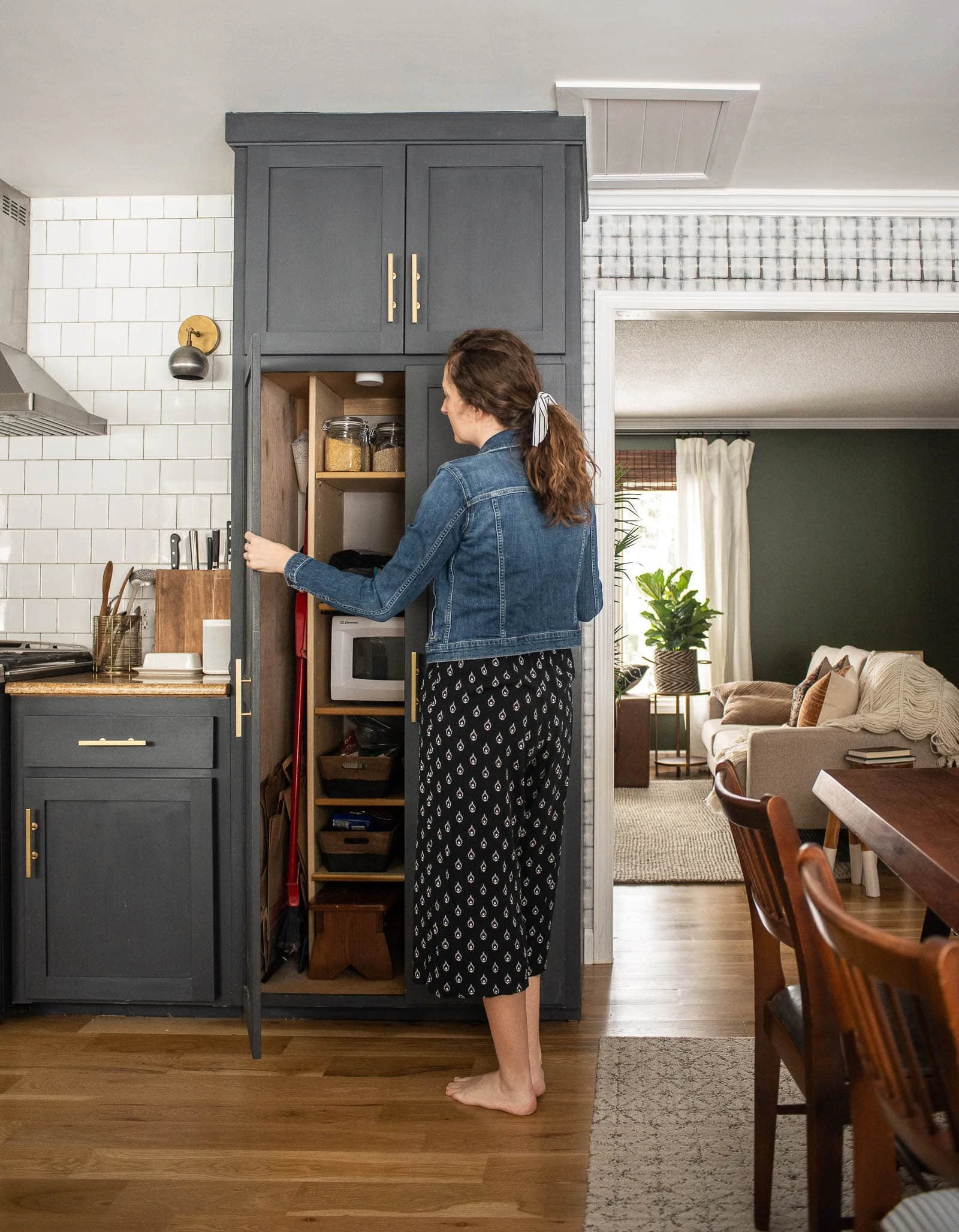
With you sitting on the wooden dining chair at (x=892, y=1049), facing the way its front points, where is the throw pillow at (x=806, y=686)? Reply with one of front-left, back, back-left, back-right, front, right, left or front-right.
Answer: front-left

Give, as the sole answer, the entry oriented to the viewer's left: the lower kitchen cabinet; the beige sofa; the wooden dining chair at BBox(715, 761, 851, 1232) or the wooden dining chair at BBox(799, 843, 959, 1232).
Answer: the beige sofa

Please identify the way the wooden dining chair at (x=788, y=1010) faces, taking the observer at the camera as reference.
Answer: facing away from the viewer and to the right of the viewer

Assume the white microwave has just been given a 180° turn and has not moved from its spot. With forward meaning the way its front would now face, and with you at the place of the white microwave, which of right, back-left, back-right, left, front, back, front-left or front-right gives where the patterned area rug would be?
back-right

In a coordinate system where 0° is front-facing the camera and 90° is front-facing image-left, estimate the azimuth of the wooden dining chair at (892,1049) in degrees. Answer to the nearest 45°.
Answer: approximately 225°

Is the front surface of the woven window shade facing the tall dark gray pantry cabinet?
yes

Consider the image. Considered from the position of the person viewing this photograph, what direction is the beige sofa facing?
facing to the left of the viewer

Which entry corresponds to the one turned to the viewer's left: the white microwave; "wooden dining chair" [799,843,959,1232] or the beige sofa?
the beige sofa

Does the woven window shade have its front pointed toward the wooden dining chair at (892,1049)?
yes

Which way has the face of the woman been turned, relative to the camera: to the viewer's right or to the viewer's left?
to the viewer's left

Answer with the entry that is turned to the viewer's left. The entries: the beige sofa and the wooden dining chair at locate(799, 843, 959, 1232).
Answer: the beige sofa
